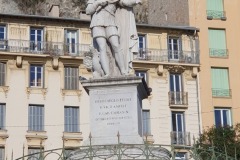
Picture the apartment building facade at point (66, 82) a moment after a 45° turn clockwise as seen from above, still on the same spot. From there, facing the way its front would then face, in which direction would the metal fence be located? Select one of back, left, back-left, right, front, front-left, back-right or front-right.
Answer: front-left

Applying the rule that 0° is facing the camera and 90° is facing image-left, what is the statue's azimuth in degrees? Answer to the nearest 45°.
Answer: approximately 0°

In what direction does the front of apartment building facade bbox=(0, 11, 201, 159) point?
toward the camera

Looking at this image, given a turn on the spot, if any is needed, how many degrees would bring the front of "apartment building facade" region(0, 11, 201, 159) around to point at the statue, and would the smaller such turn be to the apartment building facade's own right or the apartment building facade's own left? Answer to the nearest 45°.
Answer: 0° — it already faces it

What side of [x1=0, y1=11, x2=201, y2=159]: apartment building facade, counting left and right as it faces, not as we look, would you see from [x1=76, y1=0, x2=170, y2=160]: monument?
front

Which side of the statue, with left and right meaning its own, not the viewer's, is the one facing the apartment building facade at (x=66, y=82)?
back

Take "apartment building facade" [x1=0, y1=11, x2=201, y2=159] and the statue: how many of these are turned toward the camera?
2
